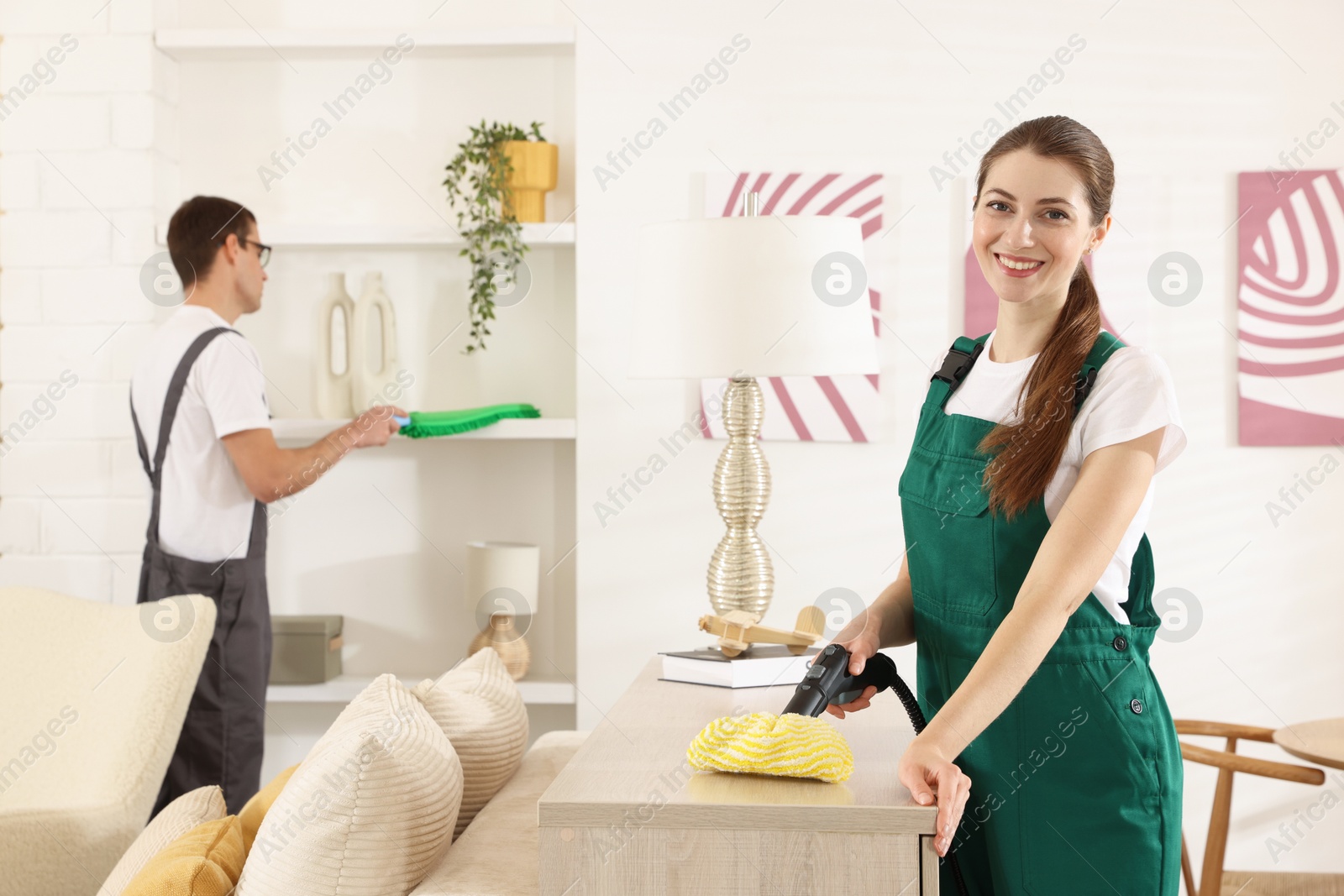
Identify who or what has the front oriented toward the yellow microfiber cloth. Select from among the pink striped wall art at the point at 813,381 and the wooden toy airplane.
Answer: the pink striped wall art

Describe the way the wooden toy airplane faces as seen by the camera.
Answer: facing to the left of the viewer

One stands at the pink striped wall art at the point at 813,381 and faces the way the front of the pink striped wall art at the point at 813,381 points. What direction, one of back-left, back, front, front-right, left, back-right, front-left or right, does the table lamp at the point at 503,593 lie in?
right

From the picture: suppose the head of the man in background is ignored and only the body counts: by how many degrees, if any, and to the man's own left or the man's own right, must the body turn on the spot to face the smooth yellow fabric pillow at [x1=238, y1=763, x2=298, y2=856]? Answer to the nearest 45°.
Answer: approximately 135° to the man's own right

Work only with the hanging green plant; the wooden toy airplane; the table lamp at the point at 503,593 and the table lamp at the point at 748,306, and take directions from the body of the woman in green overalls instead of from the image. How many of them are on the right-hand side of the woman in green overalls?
4

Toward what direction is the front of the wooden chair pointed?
to the viewer's right

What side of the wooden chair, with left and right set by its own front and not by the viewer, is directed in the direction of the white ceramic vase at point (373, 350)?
back
